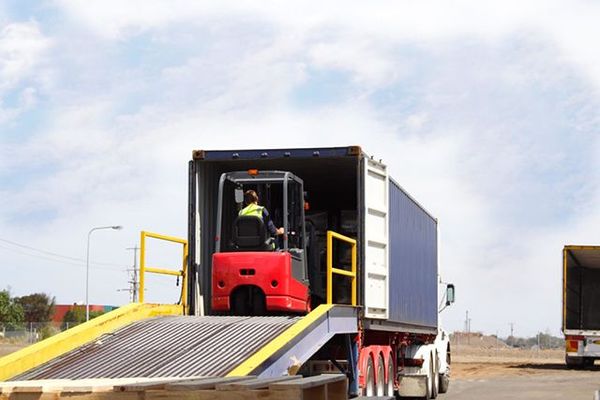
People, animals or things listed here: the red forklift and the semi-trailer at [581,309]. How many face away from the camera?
2

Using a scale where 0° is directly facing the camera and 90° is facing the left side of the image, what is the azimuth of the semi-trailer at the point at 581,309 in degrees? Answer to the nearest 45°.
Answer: approximately 180°

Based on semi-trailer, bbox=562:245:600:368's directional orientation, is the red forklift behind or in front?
behind

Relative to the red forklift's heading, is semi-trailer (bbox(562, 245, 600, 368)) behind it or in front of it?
in front

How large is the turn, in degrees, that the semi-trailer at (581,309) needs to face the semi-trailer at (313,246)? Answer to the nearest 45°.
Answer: approximately 180°

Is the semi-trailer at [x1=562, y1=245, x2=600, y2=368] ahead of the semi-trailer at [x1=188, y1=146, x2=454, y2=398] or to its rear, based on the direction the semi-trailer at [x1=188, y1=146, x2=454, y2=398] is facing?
ahead

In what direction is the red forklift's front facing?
away from the camera

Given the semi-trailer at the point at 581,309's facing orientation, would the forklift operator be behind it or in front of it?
behind

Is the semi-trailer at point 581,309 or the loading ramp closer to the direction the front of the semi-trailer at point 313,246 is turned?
the semi-trailer

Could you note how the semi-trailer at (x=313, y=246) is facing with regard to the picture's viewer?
facing away from the viewer and to the right of the viewer
